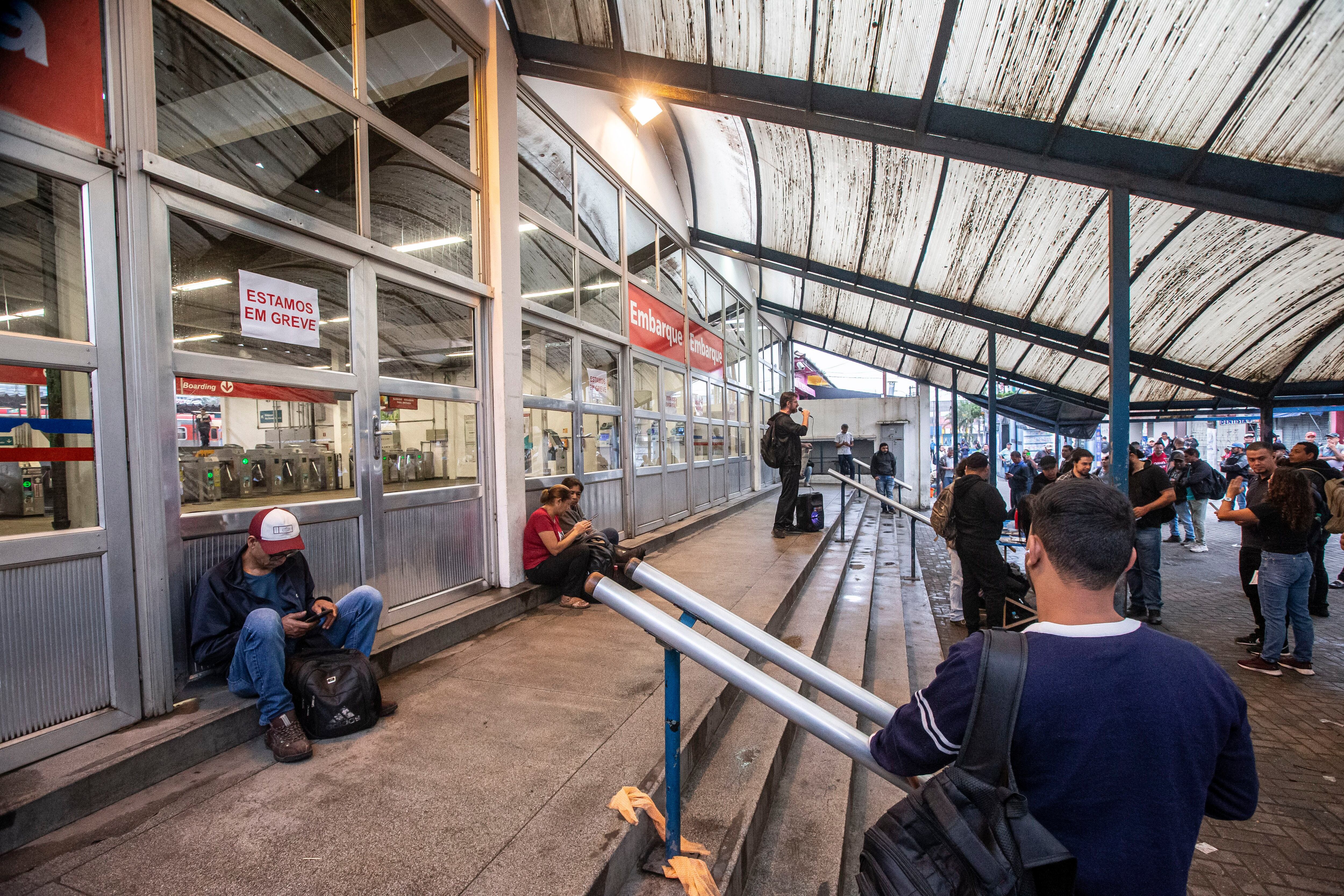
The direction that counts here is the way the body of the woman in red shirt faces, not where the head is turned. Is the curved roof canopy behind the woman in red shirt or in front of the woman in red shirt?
in front

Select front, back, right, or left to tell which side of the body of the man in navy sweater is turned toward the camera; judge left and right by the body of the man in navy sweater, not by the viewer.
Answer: back

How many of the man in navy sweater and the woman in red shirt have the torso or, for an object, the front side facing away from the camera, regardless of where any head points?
1

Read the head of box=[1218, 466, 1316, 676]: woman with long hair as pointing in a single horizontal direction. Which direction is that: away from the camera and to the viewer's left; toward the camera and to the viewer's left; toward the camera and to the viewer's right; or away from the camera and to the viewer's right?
away from the camera and to the viewer's left

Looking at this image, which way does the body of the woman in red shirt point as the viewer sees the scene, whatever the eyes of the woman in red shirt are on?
to the viewer's right

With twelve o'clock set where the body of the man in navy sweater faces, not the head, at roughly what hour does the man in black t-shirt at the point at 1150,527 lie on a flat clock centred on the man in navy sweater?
The man in black t-shirt is roughly at 12 o'clock from the man in navy sweater.

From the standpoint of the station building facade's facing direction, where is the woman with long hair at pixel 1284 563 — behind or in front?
in front

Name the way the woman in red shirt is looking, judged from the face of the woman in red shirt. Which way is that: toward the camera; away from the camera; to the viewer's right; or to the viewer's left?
to the viewer's right

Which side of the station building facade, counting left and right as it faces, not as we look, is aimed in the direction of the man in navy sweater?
front
